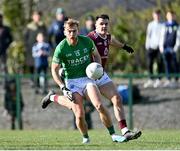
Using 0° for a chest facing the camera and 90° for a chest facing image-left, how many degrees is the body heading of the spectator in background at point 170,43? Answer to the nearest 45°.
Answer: approximately 0°

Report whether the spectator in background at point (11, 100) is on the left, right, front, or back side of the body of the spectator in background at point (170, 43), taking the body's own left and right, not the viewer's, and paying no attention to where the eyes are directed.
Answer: right

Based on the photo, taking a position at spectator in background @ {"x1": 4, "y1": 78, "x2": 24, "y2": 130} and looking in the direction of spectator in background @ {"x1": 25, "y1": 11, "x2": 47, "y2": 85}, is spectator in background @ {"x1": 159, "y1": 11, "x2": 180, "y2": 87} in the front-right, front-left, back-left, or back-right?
front-right

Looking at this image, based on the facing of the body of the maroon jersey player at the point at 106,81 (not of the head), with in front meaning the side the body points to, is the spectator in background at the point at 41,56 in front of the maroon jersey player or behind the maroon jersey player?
behind

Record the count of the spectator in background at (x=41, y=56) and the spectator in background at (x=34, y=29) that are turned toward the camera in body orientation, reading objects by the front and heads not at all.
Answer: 2

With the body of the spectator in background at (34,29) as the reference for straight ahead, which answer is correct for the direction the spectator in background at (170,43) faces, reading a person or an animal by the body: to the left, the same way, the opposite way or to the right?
the same way

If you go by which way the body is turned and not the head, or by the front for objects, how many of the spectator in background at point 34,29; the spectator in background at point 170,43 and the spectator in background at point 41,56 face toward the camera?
3

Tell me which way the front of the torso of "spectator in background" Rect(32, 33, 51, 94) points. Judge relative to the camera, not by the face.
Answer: toward the camera

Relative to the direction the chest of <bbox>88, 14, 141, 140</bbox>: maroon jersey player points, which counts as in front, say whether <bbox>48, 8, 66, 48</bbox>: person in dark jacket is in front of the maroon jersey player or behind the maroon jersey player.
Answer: behind

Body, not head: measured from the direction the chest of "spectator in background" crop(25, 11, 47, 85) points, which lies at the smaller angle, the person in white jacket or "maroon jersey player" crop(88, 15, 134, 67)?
the maroon jersey player

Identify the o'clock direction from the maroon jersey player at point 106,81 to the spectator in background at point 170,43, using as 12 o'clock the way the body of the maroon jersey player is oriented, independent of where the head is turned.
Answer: The spectator in background is roughly at 8 o'clock from the maroon jersey player.

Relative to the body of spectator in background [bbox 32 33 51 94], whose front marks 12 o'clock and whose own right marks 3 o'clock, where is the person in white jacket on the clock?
The person in white jacket is roughly at 9 o'clock from the spectator in background.

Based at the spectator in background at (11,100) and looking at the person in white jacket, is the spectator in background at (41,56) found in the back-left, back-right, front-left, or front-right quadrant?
front-left

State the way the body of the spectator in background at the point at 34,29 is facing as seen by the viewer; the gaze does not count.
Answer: toward the camera
